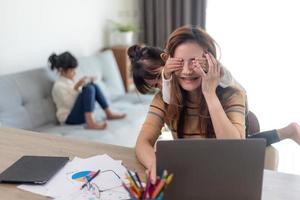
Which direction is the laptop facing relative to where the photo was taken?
away from the camera

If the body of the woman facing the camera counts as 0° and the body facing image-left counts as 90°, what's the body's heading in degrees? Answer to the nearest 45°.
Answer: approximately 0°

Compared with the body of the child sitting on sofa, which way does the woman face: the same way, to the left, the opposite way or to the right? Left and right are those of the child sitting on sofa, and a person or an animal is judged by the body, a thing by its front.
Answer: to the right

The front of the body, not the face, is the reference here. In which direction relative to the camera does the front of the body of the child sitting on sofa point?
to the viewer's right

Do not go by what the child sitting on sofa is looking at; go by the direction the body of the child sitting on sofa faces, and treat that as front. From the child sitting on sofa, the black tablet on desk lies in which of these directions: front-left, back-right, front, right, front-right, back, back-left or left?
right

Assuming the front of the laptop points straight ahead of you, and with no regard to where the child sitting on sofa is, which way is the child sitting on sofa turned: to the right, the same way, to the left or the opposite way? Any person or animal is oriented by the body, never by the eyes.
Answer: to the right

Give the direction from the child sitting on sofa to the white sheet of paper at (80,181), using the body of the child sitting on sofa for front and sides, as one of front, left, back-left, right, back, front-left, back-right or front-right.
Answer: right

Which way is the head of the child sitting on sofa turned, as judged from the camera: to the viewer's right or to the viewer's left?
to the viewer's right
